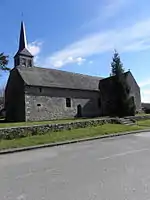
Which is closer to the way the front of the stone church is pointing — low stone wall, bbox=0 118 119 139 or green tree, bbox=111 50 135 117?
the low stone wall

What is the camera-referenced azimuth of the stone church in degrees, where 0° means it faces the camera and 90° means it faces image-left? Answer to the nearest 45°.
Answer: approximately 45°
